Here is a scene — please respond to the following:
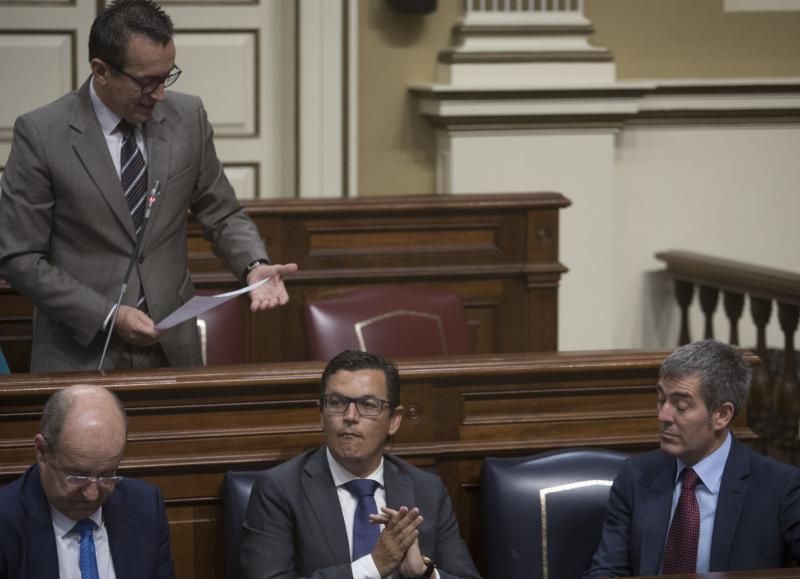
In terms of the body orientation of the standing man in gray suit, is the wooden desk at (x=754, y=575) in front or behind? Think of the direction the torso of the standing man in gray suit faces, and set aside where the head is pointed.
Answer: in front

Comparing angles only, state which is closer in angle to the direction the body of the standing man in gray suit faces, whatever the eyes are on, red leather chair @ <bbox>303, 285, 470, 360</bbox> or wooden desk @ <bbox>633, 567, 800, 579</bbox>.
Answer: the wooden desk

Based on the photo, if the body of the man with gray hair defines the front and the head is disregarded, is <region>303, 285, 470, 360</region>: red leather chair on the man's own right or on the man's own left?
on the man's own right

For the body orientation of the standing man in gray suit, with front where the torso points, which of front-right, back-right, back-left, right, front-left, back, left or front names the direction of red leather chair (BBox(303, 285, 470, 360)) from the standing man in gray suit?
left

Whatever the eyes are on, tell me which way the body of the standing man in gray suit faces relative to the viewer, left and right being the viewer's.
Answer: facing the viewer and to the right of the viewer

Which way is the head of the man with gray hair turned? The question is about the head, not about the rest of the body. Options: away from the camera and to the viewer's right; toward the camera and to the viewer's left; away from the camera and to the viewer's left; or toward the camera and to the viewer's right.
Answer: toward the camera and to the viewer's left
